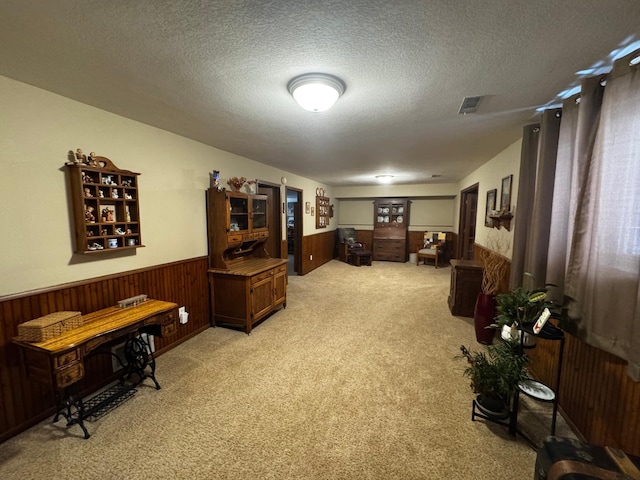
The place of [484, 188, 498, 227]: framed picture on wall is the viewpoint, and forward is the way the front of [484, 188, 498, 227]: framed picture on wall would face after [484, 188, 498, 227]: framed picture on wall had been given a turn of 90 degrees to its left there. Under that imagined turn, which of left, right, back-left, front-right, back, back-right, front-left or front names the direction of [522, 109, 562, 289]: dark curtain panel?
front

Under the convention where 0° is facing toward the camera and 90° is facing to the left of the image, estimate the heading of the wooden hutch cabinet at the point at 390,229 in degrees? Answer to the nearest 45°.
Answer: approximately 0°

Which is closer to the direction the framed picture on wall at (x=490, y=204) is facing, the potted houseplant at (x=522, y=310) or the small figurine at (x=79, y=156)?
the small figurine

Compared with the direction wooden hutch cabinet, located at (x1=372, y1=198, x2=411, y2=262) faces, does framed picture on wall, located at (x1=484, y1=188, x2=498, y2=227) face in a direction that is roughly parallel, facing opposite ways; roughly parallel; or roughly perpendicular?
roughly perpendicular

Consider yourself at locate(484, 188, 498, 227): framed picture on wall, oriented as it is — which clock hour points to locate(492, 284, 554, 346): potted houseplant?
The potted houseplant is roughly at 9 o'clock from the framed picture on wall.

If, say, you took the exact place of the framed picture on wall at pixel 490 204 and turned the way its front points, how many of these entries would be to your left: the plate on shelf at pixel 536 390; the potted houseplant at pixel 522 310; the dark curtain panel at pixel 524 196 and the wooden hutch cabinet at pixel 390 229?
3

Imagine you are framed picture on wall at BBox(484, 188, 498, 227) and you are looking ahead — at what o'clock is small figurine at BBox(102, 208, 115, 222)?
The small figurine is roughly at 10 o'clock from the framed picture on wall.

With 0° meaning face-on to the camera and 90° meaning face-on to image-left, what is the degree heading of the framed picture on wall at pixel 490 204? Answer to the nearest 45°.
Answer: approximately 90°

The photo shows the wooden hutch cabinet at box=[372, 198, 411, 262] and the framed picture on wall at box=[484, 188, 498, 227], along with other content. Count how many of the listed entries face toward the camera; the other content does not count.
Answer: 1

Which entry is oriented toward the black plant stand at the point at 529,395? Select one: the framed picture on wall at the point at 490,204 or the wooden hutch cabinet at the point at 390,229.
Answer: the wooden hutch cabinet

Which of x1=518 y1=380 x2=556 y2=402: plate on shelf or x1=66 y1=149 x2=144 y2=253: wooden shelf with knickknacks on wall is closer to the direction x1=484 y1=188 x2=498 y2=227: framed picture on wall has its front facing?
the wooden shelf with knickknacks on wall

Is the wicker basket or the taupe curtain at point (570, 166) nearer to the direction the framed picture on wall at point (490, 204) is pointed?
the wicker basket
